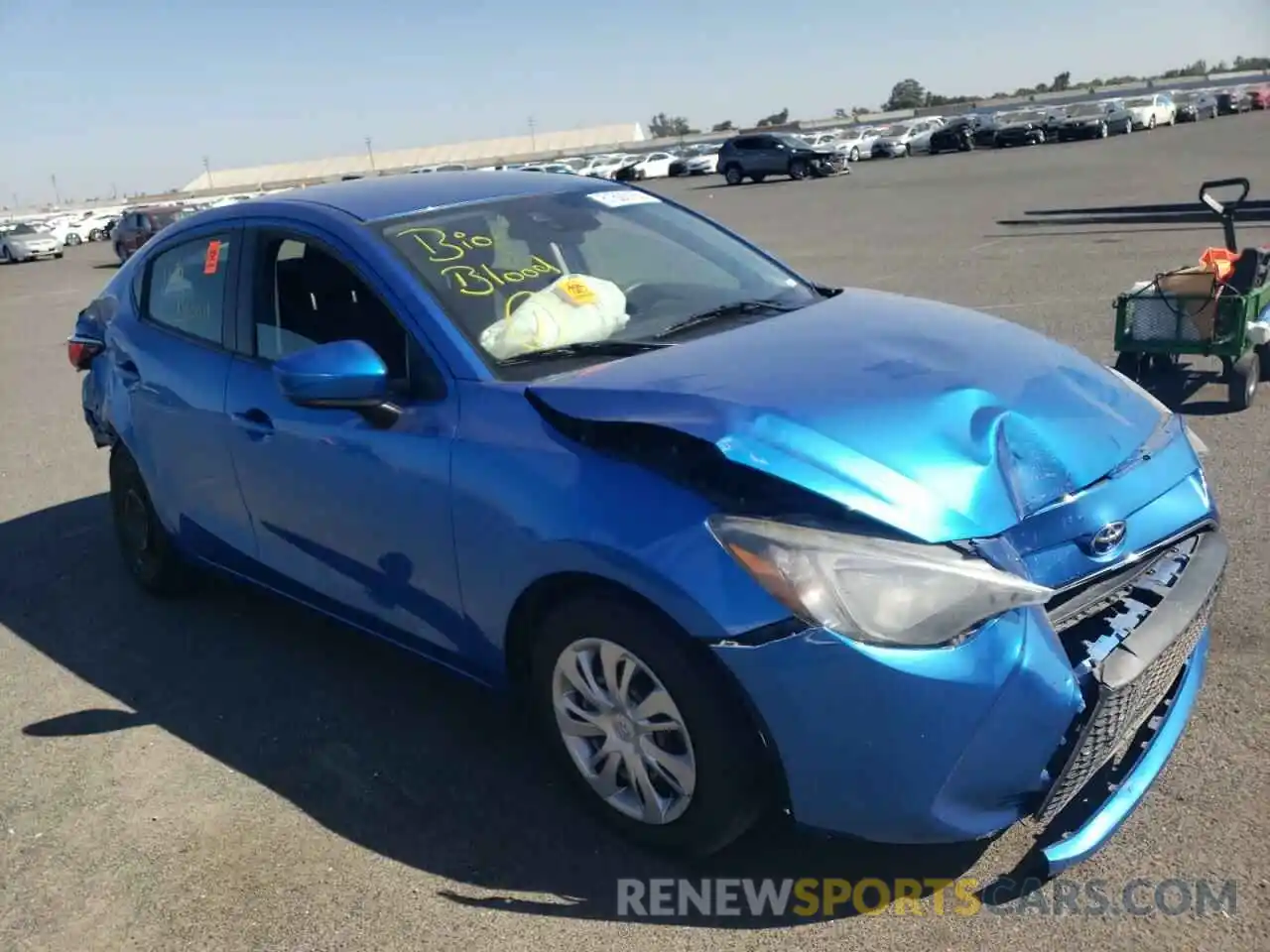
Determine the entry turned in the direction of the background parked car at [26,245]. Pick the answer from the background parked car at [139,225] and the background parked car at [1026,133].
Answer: the background parked car at [1026,133]

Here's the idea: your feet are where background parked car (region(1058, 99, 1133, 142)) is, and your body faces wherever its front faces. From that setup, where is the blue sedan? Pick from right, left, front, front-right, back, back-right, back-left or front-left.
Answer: front-left

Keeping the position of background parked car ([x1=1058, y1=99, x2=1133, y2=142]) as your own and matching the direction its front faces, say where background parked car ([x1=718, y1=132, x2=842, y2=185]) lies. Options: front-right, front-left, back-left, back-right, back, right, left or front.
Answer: front

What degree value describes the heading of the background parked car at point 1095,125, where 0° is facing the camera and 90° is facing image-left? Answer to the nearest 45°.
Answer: approximately 45°

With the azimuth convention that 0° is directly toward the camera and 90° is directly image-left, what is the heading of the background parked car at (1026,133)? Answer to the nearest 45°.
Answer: approximately 45°

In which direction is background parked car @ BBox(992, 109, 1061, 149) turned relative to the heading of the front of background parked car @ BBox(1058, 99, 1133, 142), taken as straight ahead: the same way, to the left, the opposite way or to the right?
the same way

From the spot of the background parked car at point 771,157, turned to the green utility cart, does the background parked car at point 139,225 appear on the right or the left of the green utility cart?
right

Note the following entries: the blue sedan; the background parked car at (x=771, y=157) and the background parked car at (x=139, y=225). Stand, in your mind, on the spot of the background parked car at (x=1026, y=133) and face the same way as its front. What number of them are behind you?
0

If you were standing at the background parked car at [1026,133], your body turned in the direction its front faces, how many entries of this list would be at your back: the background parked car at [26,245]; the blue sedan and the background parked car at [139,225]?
0

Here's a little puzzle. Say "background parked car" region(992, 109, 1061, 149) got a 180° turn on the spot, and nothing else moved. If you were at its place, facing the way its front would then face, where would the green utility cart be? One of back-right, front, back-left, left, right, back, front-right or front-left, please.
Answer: back-right

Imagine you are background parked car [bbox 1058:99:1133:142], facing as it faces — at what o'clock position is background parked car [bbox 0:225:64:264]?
background parked car [bbox 0:225:64:264] is roughly at 12 o'clock from background parked car [bbox 1058:99:1133:142].

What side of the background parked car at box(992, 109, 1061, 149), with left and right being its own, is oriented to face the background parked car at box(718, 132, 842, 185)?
front

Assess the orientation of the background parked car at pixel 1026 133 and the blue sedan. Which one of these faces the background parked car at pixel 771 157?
the background parked car at pixel 1026 133

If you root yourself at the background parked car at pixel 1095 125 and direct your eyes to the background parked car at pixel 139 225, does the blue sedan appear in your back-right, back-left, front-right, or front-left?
front-left

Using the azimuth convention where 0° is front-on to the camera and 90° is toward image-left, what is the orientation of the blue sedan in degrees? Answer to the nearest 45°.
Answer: approximately 315°
